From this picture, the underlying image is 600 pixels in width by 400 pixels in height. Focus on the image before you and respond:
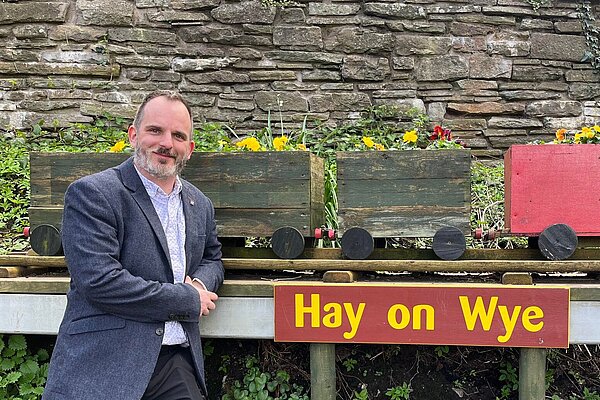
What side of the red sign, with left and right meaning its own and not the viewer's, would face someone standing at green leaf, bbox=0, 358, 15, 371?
right

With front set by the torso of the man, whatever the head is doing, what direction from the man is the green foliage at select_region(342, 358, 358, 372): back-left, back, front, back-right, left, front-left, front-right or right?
left

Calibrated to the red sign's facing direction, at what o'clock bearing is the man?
The man is roughly at 2 o'clock from the red sign.

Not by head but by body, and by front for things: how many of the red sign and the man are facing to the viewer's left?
0

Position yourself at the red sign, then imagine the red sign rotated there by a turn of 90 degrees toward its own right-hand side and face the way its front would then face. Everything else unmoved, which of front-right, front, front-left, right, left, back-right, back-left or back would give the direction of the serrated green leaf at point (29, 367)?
front

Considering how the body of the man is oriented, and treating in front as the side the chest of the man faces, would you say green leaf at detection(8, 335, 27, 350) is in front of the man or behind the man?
behind

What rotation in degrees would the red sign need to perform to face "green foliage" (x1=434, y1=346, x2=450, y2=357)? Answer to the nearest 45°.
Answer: approximately 180°

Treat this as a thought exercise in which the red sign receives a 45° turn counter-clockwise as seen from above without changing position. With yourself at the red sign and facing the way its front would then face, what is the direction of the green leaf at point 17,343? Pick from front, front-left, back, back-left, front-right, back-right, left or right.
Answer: back-right

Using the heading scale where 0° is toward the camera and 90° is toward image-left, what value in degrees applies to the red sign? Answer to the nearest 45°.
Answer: approximately 0°

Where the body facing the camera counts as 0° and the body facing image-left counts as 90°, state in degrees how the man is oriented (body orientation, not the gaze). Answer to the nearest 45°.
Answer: approximately 315°
